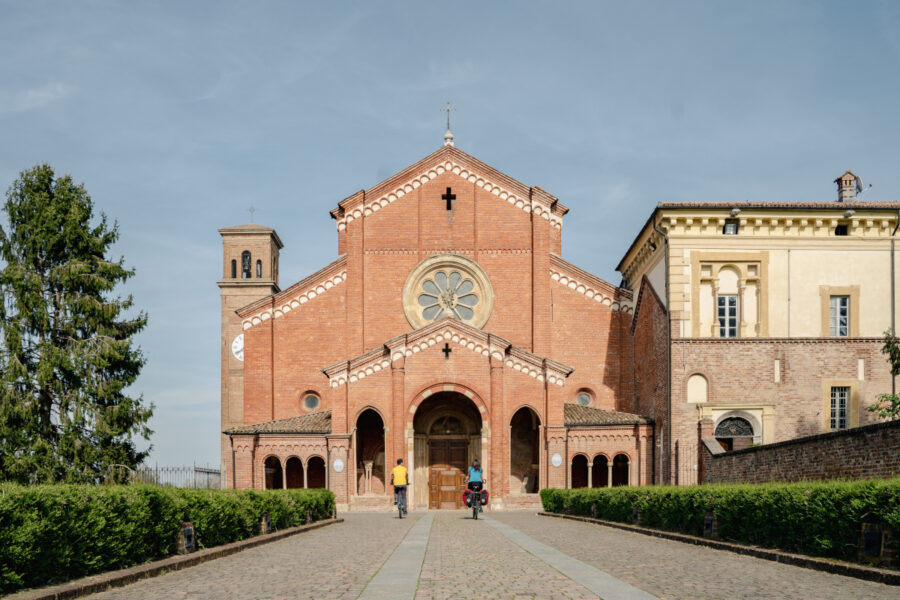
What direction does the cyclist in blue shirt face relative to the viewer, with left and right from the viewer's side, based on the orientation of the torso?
facing away from the viewer

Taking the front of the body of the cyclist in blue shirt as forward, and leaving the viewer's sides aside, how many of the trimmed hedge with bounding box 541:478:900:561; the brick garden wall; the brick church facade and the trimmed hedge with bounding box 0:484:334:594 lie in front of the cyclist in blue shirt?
1

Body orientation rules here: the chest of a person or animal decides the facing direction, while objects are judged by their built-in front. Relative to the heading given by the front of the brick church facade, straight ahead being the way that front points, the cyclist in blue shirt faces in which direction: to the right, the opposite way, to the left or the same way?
the opposite way

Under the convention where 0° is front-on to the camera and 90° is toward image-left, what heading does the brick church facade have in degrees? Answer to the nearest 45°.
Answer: approximately 0°

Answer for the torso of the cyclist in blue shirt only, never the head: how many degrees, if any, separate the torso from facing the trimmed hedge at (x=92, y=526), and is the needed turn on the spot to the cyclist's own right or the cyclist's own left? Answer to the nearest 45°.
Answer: approximately 180°

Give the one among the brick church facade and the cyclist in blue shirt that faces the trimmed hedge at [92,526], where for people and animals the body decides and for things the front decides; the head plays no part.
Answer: the brick church facade

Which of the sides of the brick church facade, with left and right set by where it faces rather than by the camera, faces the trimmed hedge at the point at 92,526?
front

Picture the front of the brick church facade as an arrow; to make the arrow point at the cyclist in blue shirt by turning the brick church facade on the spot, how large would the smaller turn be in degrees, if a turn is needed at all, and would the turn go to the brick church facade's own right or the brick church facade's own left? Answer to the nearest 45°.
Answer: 0° — it already faces them

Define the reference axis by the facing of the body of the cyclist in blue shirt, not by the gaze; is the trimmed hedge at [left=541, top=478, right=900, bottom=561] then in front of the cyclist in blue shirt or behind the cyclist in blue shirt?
behind

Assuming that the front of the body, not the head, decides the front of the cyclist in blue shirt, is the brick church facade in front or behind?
in front

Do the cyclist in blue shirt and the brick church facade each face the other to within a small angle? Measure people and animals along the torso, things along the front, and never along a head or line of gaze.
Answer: yes

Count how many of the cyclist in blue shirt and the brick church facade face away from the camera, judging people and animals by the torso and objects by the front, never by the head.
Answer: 1

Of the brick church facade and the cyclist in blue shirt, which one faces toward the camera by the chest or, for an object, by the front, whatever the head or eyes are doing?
the brick church facade
